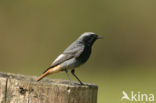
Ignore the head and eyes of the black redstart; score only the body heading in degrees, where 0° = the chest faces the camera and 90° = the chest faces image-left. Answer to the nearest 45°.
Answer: approximately 270°
